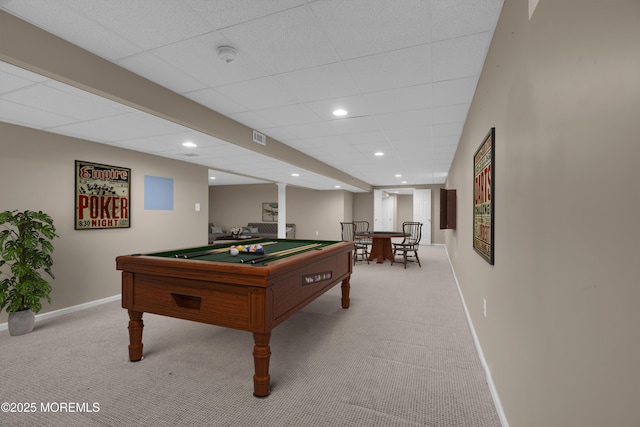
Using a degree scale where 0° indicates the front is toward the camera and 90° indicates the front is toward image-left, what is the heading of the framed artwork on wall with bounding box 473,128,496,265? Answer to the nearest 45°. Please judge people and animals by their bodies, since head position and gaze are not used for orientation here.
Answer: approximately 90°

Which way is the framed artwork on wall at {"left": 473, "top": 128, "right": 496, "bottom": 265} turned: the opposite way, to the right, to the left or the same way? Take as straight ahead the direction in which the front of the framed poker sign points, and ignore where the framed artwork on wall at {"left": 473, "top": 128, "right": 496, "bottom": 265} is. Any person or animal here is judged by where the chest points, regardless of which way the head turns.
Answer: the opposite way

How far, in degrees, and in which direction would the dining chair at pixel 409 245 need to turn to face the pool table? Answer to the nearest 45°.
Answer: approximately 45° to its left

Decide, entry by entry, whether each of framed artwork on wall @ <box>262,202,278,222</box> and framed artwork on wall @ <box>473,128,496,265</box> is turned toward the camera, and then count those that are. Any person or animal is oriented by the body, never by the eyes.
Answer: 1

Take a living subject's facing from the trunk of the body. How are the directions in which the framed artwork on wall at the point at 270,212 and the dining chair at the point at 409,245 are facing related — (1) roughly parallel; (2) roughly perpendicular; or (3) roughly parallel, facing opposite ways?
roughly perpendicular

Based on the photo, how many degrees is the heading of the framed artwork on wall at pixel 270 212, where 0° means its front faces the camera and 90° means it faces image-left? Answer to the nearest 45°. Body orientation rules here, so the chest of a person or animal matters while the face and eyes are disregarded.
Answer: approximately 0°

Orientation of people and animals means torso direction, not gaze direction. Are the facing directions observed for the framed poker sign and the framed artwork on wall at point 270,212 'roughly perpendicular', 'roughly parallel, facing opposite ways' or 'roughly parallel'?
roughly perpendicular
